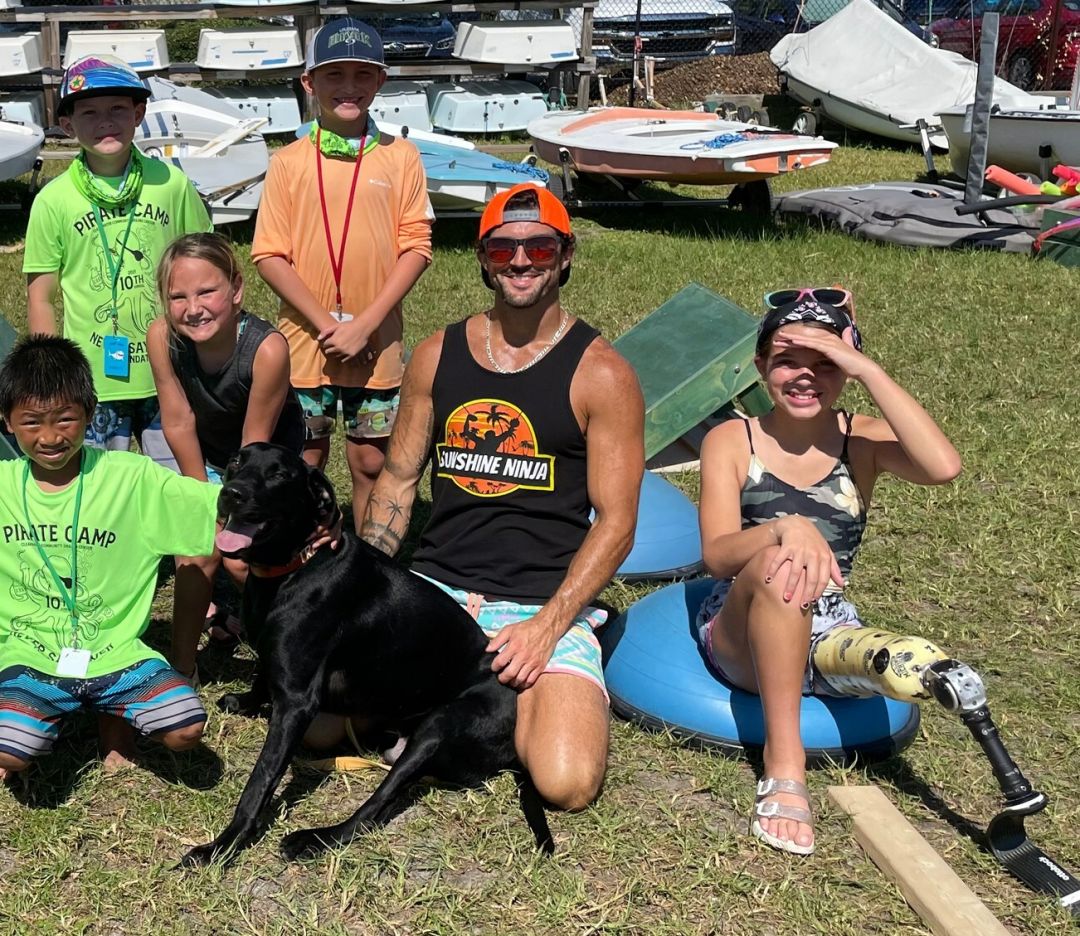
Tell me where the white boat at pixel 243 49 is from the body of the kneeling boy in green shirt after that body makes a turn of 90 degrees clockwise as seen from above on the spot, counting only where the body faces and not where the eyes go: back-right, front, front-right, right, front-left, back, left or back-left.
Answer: right

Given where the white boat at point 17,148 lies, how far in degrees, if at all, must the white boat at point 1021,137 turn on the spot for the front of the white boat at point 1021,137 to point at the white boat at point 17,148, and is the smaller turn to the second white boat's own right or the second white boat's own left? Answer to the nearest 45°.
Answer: approximately 45° to the second white boat's own left

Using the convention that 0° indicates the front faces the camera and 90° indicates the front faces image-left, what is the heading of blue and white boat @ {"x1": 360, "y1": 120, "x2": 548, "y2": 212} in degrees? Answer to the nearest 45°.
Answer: approximately 270°

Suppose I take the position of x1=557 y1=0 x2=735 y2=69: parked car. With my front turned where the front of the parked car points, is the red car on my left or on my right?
on my left

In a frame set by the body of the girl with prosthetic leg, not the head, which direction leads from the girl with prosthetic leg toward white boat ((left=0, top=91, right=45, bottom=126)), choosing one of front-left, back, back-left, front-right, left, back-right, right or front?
back-right

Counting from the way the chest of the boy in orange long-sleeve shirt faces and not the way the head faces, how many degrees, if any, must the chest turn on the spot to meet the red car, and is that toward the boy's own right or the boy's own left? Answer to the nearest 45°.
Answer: approximately 135° to the boy's own left

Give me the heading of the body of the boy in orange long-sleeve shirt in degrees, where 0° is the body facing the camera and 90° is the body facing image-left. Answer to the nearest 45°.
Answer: approximately 0°

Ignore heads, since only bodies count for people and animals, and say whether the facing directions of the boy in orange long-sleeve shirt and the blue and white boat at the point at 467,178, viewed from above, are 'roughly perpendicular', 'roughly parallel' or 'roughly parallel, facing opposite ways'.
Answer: roughly perpendicular

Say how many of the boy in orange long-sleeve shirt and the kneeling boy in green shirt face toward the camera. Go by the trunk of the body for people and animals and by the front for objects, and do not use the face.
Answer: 2
